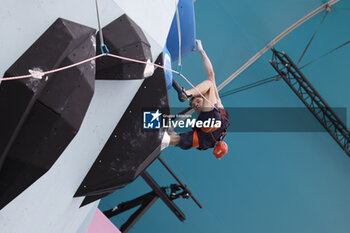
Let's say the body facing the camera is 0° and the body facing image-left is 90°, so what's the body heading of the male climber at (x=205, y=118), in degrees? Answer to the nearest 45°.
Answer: approximately 90°

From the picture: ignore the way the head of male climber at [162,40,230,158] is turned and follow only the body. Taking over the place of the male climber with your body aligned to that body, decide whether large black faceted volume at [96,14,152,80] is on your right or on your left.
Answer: on your left

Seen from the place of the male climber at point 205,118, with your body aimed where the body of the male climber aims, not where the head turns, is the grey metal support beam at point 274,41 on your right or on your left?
on your right
